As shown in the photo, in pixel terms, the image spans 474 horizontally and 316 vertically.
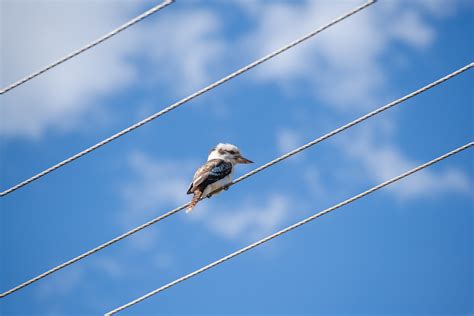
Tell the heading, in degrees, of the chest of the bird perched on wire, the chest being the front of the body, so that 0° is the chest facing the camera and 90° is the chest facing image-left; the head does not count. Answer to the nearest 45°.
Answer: approximately 270°
